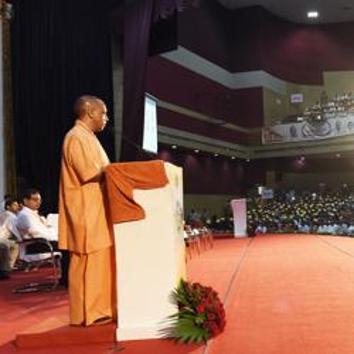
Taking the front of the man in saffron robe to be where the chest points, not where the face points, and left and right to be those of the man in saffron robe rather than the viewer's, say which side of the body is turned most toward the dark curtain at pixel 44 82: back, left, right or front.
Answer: left

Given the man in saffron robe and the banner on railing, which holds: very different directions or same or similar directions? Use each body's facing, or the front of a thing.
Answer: very different directions

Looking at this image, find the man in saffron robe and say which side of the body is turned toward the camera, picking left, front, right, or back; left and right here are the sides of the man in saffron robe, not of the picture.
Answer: right

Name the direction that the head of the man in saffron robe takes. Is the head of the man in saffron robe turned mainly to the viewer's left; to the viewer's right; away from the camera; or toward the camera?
to the viewer's right

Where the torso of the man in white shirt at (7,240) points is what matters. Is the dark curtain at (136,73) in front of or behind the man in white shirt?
in front

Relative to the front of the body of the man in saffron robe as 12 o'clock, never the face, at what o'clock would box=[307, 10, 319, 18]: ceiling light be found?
The ceiling light is roughly at 10 o'clock from the man in saffron robe.

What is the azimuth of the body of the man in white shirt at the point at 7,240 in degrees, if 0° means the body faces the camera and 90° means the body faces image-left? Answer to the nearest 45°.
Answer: approximately 270°

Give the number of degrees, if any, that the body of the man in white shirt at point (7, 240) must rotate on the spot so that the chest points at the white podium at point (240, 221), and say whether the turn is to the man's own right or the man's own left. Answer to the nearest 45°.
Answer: approximately 45° to the man's own left

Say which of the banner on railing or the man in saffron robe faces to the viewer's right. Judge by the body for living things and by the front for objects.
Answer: the man in saffron robe

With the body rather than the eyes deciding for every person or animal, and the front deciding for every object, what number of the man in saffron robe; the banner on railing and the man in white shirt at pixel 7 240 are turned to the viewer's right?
2

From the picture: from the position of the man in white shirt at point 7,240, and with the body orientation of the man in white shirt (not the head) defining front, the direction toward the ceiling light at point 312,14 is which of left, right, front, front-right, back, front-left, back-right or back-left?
front-left

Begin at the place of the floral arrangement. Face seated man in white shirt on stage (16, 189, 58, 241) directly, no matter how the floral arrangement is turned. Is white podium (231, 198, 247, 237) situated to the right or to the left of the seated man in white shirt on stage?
right

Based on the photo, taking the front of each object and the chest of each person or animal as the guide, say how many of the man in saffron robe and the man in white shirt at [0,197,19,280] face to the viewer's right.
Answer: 2

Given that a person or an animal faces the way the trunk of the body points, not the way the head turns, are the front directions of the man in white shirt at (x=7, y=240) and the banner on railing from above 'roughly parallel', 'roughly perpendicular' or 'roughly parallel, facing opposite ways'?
roughly parallel, facing opposite ways

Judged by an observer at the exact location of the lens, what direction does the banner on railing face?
facing the viewer and to the left of the viewer

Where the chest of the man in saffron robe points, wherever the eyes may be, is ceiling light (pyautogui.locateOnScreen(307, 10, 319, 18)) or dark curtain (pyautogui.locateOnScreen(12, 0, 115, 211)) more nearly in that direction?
the ceiling light
